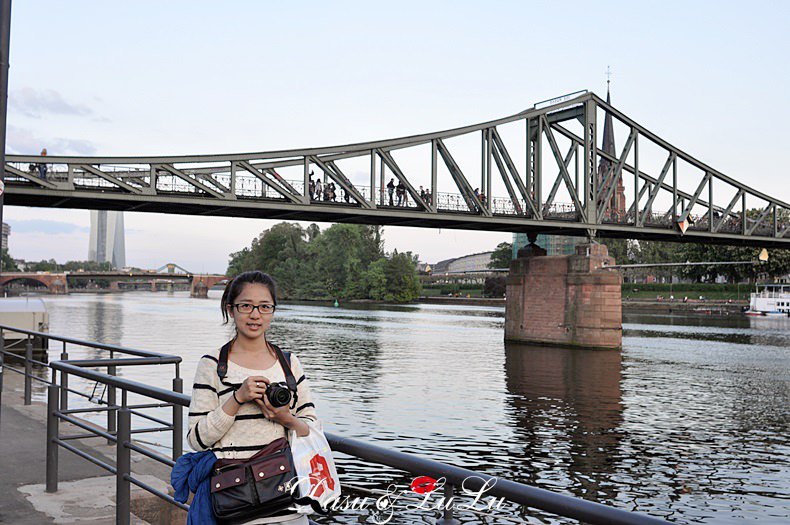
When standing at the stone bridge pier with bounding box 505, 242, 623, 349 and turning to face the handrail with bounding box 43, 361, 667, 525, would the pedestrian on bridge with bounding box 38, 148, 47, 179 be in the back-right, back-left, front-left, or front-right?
front-right

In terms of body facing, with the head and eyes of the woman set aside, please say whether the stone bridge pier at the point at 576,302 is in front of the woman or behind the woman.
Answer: behind

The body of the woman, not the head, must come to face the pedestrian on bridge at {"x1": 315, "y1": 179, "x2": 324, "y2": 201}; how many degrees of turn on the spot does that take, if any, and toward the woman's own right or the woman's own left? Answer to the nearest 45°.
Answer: approximately 180°

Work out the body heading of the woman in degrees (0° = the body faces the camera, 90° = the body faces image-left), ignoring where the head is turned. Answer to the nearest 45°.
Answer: approximately 0°

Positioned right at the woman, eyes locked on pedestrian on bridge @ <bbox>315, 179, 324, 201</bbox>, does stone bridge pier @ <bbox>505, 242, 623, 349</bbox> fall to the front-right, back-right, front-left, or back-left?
front-right

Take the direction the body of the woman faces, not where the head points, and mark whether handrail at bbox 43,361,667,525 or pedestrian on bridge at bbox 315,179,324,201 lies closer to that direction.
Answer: the handrail

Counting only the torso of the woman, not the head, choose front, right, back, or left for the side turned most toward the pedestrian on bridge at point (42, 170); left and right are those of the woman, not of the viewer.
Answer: back

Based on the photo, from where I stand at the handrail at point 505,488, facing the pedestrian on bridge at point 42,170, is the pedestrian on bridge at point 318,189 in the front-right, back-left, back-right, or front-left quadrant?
front-right

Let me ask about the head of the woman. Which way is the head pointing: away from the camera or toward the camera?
toward the camera

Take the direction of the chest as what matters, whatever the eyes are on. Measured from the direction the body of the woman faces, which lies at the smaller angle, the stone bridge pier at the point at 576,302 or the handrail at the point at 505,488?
the handrail
